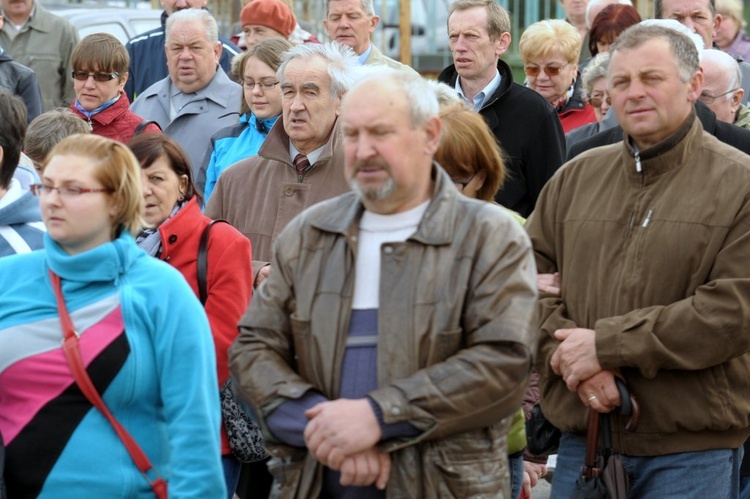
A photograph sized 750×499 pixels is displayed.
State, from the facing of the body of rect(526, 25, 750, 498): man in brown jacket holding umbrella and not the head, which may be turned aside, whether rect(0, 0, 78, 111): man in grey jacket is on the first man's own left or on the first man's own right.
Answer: on the first man's own right

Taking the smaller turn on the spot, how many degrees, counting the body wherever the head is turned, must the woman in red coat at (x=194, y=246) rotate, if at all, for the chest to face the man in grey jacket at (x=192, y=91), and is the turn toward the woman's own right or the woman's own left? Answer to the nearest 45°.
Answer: approximately 135° to the woman's own right

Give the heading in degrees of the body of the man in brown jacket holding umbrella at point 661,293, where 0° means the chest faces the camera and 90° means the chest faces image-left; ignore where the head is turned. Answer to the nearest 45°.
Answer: approximately 45°

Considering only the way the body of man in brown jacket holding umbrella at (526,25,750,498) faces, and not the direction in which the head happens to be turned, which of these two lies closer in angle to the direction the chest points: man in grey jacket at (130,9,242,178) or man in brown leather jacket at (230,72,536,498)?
the man in brown leather jacket

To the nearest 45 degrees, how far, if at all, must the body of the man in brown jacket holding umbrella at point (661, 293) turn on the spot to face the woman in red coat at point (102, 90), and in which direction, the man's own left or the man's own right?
approximately 90° to the man's own right

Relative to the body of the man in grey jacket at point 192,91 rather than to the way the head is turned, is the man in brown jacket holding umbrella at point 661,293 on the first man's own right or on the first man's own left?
on the first man's own left

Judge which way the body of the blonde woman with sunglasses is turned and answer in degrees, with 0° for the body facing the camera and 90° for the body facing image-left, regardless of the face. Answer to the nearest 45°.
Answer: approximately 45°

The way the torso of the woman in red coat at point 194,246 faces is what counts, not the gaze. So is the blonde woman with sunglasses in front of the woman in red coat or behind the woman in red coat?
behind

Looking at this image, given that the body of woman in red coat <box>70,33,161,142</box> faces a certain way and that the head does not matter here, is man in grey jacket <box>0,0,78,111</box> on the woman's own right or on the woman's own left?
on the woman's own right

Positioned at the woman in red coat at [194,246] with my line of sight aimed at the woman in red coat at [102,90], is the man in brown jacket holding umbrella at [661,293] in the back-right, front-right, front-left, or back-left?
back-right
